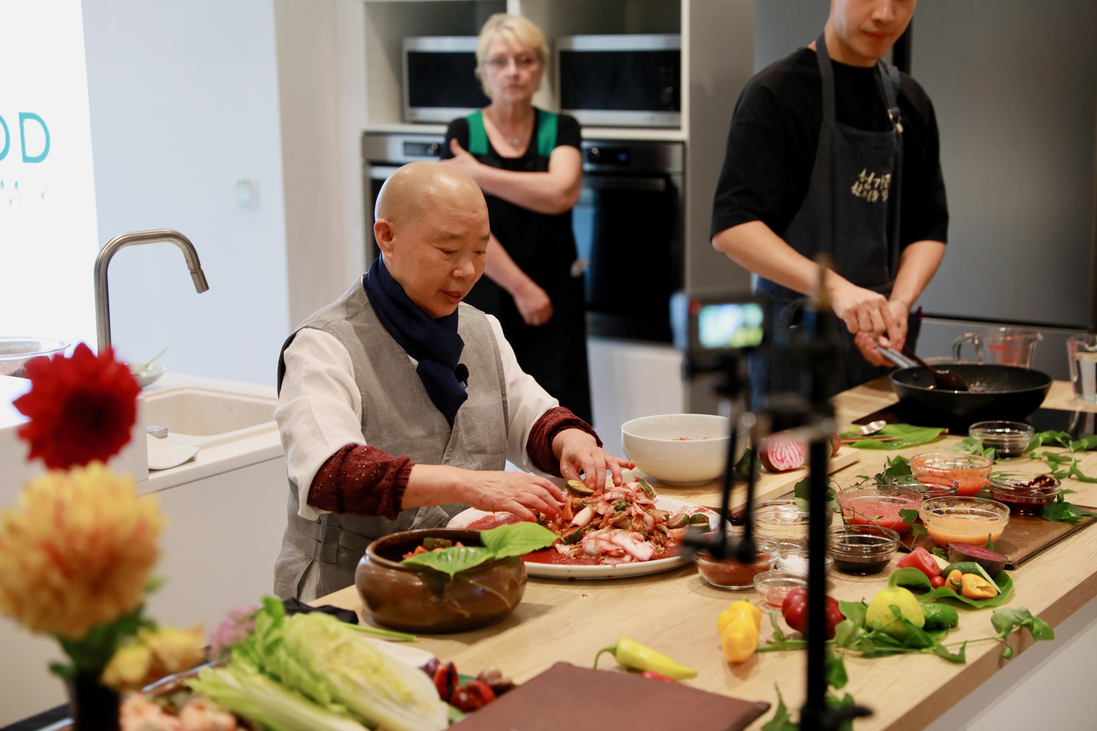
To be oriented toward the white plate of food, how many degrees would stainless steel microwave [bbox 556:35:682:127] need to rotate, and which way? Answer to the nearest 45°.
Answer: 0° — it already faces it

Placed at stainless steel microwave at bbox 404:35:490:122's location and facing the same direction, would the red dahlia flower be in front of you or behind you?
in front

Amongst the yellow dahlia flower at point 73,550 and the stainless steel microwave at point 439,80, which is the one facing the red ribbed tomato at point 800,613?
the stainless steel microwave

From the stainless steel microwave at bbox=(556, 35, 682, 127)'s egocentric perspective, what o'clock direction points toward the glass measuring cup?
The glass measuring cup is roughly at 11 o'clock from the stainless steel microwave.

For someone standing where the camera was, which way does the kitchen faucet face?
facing to the right of the viewer

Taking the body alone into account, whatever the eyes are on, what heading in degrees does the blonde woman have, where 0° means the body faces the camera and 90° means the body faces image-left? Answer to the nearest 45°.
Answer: approximately 0°

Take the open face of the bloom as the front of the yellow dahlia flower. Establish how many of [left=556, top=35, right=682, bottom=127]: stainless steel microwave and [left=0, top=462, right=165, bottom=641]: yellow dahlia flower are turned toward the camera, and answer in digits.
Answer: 2

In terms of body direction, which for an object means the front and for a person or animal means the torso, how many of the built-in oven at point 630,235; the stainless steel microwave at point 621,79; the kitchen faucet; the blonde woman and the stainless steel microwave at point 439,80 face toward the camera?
4

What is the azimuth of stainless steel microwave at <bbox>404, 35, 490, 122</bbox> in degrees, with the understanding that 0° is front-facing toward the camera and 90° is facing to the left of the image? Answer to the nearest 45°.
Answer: approximately 0°

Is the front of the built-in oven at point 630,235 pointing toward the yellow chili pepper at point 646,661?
yes
